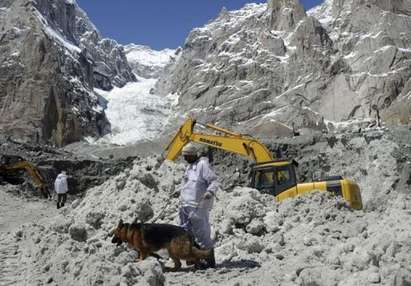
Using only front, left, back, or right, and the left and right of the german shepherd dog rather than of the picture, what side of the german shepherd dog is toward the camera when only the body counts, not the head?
left

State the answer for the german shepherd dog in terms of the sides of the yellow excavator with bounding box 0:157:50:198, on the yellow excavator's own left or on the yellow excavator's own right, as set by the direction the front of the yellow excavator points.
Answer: on the yellow excavator's own right

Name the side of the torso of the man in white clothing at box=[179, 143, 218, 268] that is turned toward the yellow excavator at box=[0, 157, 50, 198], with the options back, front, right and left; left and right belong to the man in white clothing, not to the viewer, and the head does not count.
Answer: right

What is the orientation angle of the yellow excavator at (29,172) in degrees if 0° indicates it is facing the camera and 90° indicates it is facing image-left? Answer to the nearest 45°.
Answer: approximately 270°

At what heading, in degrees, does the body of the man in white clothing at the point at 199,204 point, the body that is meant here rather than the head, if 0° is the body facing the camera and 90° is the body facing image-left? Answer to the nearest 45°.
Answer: approximately 45°

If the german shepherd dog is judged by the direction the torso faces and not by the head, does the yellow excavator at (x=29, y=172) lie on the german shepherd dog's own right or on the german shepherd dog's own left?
on the german shepherd dog's own right

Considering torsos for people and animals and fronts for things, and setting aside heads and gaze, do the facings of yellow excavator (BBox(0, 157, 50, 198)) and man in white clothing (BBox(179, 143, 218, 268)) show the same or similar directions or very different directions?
very different directions

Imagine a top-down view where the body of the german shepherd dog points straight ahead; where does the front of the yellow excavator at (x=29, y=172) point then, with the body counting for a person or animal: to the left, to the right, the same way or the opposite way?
the opposite way
